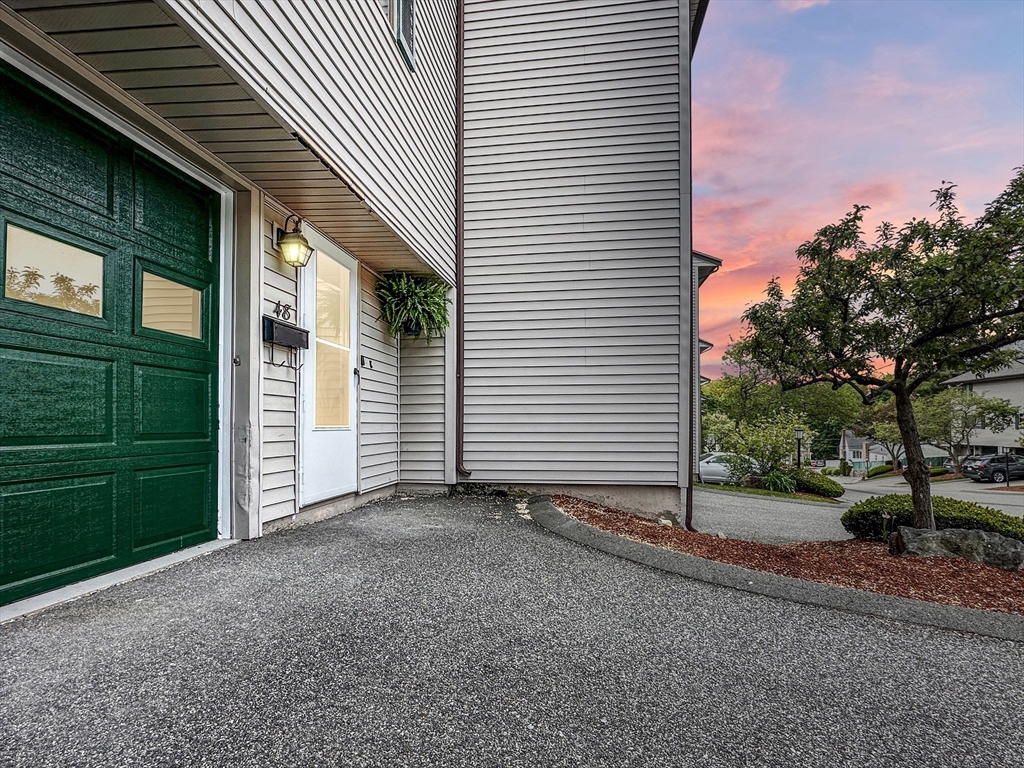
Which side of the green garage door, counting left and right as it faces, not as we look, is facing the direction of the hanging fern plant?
left

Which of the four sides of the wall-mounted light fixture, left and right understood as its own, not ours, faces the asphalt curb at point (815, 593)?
front

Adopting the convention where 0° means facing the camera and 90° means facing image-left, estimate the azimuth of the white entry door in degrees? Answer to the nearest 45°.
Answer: approximately 315°

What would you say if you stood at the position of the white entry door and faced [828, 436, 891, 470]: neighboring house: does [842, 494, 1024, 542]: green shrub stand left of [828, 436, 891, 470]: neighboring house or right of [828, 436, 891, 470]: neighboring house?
right

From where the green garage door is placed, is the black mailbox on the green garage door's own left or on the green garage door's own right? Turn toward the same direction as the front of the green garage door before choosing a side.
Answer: on the green garage door's own left

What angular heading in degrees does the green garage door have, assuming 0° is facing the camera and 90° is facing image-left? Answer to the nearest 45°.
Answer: approximately 315°

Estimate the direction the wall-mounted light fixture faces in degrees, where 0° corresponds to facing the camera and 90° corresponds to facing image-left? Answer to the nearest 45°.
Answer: approximately 315°

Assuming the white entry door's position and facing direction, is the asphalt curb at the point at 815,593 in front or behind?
in front

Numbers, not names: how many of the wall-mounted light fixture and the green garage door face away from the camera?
0
